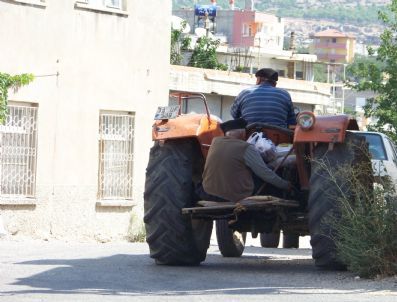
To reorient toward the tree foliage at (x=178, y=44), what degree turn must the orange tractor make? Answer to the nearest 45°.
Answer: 0° — it already faces it

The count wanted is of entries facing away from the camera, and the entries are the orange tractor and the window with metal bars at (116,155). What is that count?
1

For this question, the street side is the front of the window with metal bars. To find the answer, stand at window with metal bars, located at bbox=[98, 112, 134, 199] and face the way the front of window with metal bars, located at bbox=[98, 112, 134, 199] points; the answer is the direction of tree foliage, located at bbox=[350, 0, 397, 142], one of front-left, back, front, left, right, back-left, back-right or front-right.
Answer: back-left

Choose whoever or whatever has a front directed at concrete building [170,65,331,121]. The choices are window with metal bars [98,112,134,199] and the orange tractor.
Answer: the orange tractor

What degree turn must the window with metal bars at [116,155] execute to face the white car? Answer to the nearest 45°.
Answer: approximately 45° to its left

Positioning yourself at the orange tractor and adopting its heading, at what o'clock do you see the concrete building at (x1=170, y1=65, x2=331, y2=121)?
The concrete building is roughly at 12 o'clock from the orange tractor.

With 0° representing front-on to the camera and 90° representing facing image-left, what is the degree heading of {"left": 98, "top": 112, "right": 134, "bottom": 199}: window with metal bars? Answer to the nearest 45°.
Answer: approximately 0°

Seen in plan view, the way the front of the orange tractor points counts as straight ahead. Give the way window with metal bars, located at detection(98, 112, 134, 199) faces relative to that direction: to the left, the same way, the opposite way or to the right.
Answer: the opposite way

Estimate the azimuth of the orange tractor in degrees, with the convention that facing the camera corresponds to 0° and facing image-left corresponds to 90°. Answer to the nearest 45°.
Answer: approximately 180°

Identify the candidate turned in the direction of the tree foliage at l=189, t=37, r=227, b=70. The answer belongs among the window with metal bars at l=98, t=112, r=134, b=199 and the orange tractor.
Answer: the orange tractor
